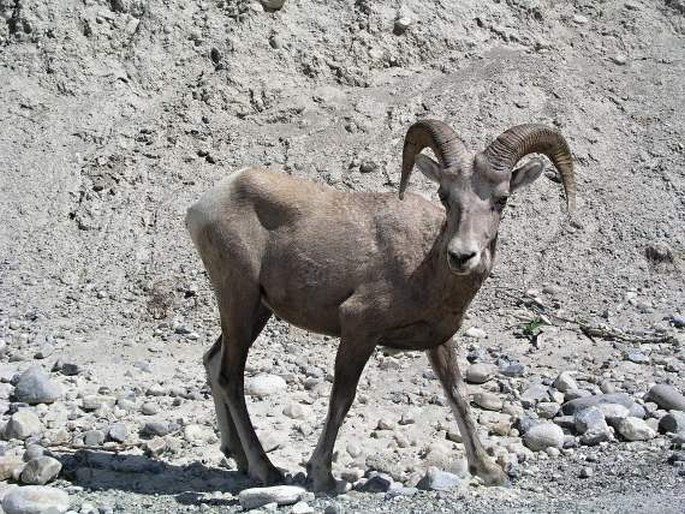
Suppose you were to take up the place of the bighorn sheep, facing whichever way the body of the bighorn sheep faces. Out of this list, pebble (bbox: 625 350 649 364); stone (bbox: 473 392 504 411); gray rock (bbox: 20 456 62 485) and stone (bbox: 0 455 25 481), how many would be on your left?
2

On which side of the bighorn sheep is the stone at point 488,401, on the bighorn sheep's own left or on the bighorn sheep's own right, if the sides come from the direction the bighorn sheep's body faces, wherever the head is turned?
on the bighorn sheep's own left

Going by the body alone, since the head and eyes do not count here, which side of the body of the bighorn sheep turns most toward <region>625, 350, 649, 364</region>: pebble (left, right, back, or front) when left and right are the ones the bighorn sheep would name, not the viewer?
left

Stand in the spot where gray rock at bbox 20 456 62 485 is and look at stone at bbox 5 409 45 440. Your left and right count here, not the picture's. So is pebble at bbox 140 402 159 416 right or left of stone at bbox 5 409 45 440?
right

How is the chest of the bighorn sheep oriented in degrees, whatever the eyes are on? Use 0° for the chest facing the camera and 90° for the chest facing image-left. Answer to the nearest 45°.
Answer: approximately 315°

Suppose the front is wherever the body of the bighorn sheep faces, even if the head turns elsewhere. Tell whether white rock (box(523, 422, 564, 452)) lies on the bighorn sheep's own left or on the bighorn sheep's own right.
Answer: on the bighorn sheep's own left

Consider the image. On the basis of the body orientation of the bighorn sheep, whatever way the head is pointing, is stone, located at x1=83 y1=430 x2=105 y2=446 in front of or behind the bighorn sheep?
behind

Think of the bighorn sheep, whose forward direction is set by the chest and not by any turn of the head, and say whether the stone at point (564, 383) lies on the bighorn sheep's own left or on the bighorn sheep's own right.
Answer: on the bighorn sheep's own left

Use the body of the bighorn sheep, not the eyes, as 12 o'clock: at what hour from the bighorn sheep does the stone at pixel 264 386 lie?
The stone is roughly at 7 o'clock from the bighorn sheep.

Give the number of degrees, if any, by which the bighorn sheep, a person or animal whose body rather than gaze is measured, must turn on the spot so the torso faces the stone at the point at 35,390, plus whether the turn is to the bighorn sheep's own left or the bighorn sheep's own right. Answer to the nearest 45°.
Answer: approximately 180°

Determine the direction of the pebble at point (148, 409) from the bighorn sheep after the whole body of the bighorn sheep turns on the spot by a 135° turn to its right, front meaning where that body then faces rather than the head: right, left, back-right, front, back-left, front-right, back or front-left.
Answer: front-right

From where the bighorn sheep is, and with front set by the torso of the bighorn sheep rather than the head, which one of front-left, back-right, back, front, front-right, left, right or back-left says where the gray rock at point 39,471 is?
back-right
